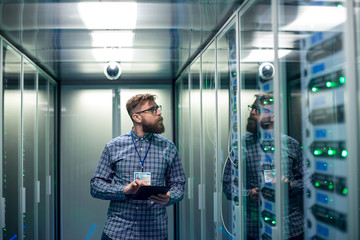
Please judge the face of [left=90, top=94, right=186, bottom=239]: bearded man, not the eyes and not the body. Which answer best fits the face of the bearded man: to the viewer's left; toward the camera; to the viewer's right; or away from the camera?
to the viewer's right

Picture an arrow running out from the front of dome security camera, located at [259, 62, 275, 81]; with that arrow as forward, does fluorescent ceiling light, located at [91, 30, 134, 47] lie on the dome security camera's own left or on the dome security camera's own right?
on the dome security camera's own right

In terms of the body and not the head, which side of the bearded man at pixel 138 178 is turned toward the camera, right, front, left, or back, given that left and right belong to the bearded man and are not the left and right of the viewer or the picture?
front
